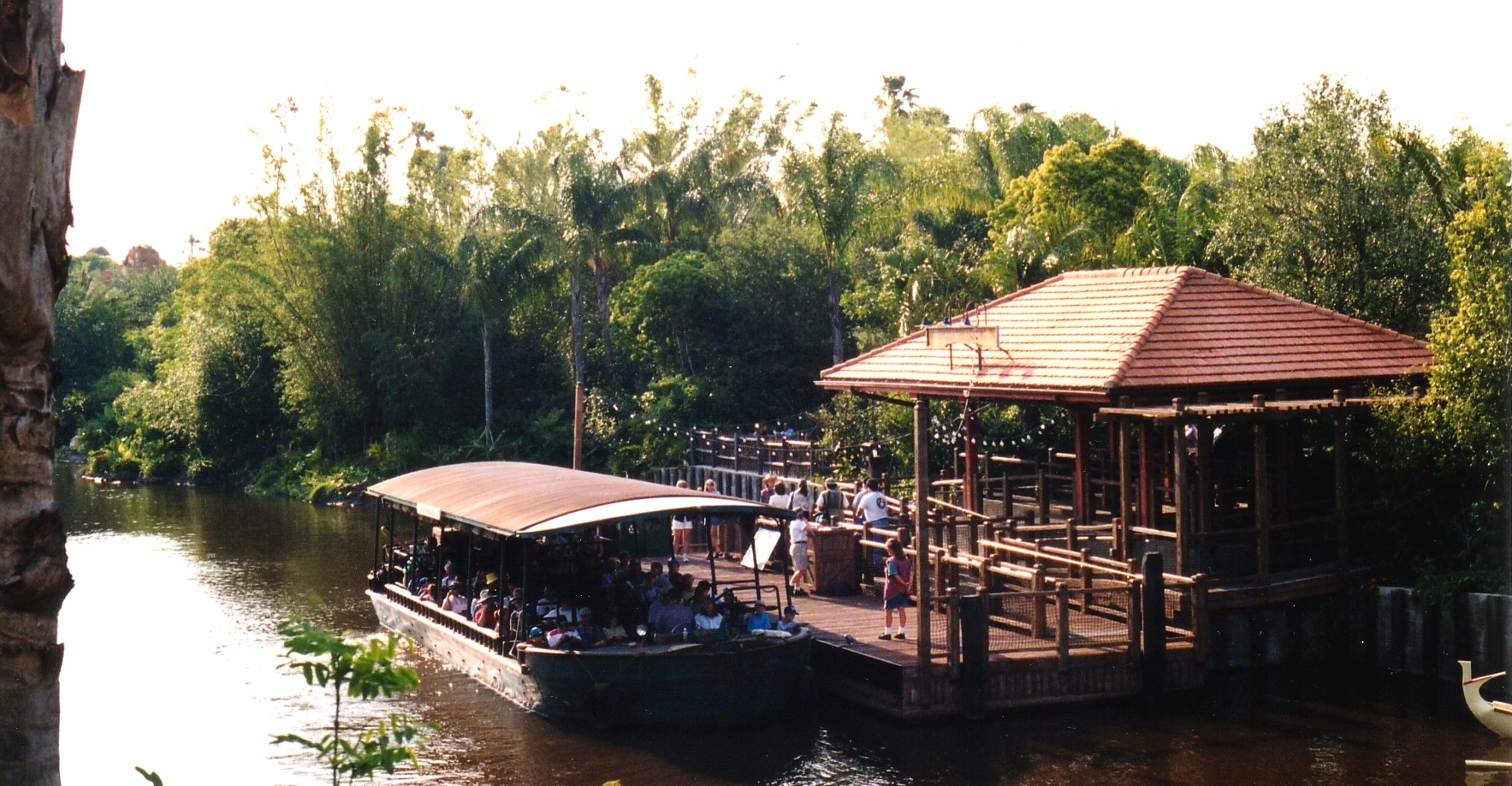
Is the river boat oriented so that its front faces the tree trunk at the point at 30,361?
no

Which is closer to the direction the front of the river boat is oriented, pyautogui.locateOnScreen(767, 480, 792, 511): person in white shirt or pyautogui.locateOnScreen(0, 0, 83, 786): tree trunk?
the tree trunk

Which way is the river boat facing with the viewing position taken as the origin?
facing the viewer and to the right of the viewer

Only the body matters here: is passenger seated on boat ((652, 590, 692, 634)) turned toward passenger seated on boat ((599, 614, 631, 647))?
no

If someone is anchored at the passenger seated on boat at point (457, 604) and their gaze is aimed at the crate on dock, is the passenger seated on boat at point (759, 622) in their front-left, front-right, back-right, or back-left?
front-right

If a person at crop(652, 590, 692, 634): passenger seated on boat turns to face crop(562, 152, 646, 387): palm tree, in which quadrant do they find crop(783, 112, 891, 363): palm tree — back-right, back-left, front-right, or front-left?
front-right

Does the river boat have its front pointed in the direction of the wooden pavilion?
no

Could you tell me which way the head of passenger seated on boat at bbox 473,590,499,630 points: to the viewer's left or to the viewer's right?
to the viewer's right

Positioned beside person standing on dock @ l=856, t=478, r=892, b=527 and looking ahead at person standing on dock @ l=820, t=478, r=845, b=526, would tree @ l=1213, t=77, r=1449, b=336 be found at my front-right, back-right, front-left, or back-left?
back-right

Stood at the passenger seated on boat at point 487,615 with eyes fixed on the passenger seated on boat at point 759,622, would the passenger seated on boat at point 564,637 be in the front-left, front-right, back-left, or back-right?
front-right
